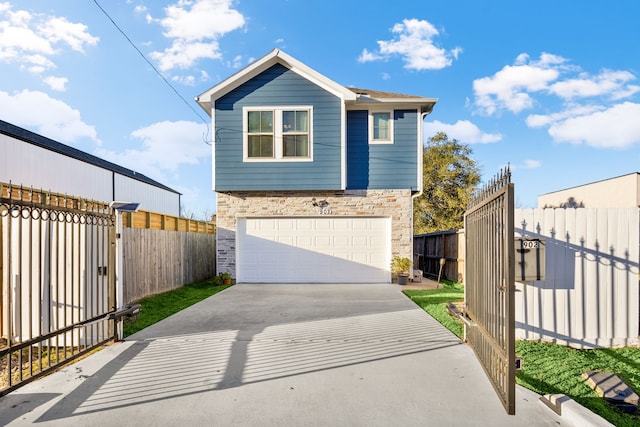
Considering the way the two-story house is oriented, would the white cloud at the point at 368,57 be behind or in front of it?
behind

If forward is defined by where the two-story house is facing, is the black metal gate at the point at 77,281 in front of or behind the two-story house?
in front

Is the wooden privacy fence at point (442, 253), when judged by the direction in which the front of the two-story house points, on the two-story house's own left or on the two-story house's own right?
on the two-story house's own left

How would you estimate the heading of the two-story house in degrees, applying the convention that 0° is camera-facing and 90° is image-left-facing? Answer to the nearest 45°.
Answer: approximately 0°

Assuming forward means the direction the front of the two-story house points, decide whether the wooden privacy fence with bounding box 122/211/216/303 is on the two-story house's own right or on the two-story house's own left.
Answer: on the two-story house's own right

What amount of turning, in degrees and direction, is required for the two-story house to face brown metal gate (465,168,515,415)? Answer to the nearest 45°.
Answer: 0° — it already faces it
